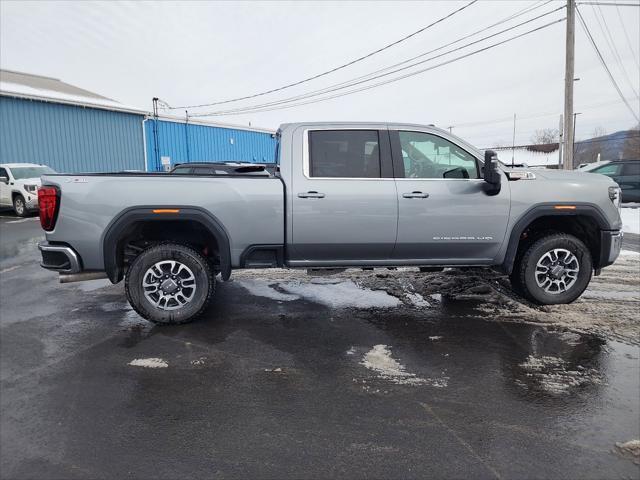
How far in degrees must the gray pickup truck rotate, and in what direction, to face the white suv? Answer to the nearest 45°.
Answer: approximately 135° to its left

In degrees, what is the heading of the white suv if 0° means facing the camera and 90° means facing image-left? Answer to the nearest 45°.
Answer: approximately 315°

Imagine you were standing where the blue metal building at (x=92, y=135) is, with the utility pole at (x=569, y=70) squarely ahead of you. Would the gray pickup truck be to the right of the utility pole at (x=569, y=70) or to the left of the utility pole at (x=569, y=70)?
right

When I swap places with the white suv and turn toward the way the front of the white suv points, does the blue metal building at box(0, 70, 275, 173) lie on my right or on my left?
on my left

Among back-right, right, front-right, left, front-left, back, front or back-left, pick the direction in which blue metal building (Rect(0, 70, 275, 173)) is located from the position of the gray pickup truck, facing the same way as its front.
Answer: back-left

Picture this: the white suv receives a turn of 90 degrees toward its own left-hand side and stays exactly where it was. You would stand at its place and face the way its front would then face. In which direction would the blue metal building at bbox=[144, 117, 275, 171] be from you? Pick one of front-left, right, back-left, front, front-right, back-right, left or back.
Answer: front

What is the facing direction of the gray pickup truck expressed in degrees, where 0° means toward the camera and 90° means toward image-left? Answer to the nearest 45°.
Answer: approximately 270°

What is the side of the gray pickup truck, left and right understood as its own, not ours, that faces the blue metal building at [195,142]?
left
